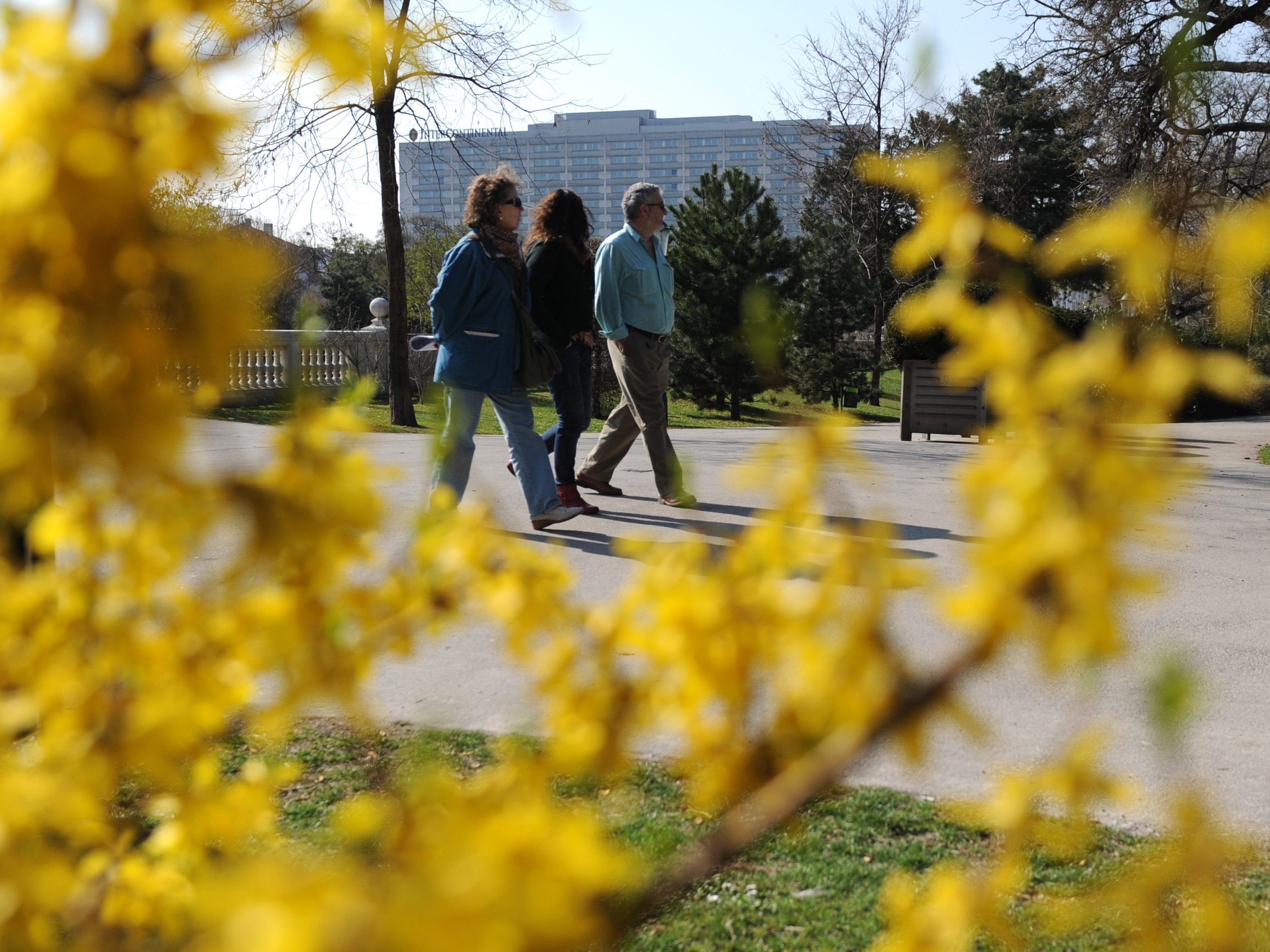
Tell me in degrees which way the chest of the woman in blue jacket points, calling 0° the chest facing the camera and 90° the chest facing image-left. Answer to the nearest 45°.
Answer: approximately 270°

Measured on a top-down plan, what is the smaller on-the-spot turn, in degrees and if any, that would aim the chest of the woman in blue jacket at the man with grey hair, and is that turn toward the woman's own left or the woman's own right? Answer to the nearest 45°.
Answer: approximately 45° to the woman's own left

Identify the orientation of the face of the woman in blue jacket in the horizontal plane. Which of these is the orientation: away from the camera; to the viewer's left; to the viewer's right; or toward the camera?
to the viewer's right

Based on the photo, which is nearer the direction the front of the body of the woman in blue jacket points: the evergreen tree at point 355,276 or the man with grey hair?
the man with grey hair

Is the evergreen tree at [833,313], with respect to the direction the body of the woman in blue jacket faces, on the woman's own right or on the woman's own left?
on the woman's own left

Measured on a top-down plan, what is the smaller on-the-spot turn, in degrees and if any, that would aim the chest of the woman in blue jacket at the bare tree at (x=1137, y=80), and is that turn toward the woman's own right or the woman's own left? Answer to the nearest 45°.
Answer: approximately 45° to the woman's own left

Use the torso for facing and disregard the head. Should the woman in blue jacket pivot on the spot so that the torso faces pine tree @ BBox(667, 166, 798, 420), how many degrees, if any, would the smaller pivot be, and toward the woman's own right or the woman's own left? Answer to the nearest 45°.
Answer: approximately 90° to the woman's own left

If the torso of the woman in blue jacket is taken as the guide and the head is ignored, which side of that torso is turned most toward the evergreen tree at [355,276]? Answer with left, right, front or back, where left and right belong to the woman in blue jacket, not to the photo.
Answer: left

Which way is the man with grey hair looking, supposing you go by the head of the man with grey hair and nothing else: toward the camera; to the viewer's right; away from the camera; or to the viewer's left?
to the viewer's right

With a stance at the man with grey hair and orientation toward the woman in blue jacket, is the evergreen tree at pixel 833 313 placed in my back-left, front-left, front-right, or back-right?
back-right
